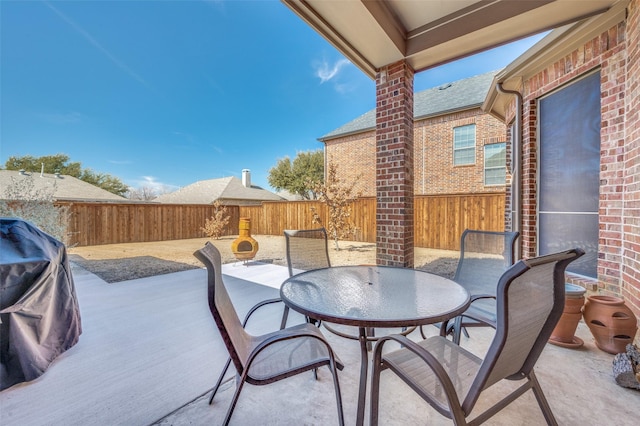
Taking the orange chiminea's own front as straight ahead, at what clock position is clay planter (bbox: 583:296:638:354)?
The clay planter is roughly at 11 o'clock from the orange chiminea.

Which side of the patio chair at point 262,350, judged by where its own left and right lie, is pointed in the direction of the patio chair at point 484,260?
front

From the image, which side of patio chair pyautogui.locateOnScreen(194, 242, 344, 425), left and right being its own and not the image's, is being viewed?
right

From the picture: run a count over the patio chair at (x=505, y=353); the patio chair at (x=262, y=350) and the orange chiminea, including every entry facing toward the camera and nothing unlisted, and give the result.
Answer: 1

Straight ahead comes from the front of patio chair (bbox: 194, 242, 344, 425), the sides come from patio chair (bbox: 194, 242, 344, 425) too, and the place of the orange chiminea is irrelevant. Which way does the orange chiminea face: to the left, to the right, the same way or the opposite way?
to the right

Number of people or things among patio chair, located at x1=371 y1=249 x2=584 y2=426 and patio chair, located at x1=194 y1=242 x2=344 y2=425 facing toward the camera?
0

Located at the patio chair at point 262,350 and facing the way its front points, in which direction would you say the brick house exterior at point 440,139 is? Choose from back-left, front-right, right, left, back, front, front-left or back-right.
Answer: front-left

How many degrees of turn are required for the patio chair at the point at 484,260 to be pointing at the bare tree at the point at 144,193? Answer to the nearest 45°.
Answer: approximately 45° to its right

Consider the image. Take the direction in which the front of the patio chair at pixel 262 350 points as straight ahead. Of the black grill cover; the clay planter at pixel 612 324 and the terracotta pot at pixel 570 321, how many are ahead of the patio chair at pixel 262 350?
2

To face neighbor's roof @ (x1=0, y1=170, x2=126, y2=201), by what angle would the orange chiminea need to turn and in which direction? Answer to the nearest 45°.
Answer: approximately 135° to its right

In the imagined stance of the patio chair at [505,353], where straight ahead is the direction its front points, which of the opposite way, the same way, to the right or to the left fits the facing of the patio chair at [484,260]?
to the left

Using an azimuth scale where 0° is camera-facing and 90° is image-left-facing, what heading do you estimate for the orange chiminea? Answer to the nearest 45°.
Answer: approximately 0°

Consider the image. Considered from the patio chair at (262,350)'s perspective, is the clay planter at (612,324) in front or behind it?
in front
